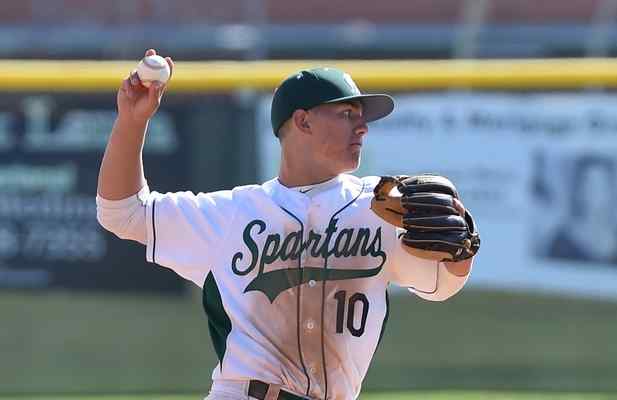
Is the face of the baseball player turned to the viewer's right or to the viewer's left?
to the viewer's right

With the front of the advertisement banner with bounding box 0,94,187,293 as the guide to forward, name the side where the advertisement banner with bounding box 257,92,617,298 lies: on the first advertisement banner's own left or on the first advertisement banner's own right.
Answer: on the first advertisement banner's own left

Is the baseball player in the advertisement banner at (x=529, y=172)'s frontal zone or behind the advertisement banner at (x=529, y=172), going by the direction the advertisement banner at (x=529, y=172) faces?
frontal zone

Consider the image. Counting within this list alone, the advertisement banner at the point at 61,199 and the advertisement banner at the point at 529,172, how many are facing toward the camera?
2

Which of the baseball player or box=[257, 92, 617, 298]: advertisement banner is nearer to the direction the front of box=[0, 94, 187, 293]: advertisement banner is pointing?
the baseball player

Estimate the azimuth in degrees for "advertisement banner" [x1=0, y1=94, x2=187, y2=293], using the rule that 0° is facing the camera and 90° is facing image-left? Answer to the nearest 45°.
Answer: approximately 0°

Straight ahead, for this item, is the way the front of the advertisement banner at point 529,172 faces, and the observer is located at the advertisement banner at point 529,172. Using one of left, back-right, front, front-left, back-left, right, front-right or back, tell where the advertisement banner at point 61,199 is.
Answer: right

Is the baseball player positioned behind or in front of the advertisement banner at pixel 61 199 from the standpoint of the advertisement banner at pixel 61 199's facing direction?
in front
